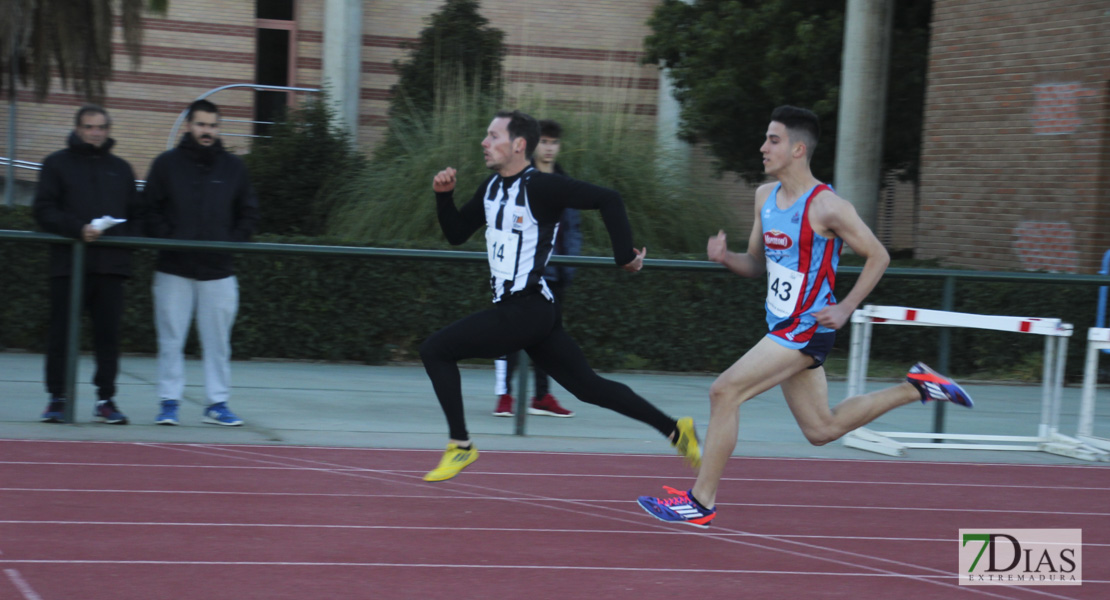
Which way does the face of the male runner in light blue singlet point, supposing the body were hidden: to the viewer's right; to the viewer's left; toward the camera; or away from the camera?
to the viewer's left

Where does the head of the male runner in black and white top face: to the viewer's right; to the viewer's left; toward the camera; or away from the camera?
to the viewer's left

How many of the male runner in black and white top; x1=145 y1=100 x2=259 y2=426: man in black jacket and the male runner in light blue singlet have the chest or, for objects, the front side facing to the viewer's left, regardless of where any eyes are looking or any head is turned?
2

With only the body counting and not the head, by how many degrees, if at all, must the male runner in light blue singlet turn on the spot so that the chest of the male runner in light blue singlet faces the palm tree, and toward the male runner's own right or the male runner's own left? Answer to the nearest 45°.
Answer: approximately 45° to the male runner's own right

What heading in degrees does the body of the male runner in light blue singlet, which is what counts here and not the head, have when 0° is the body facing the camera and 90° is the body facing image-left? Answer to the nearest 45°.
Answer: approximately 90°

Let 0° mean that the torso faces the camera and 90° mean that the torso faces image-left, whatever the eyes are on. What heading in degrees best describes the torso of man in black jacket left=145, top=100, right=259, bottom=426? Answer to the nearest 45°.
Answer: approximately 0°

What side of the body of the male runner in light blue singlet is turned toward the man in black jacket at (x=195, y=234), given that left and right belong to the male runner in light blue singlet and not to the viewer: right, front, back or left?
front

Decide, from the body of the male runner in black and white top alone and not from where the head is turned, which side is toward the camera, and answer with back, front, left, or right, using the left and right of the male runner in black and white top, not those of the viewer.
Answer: left
